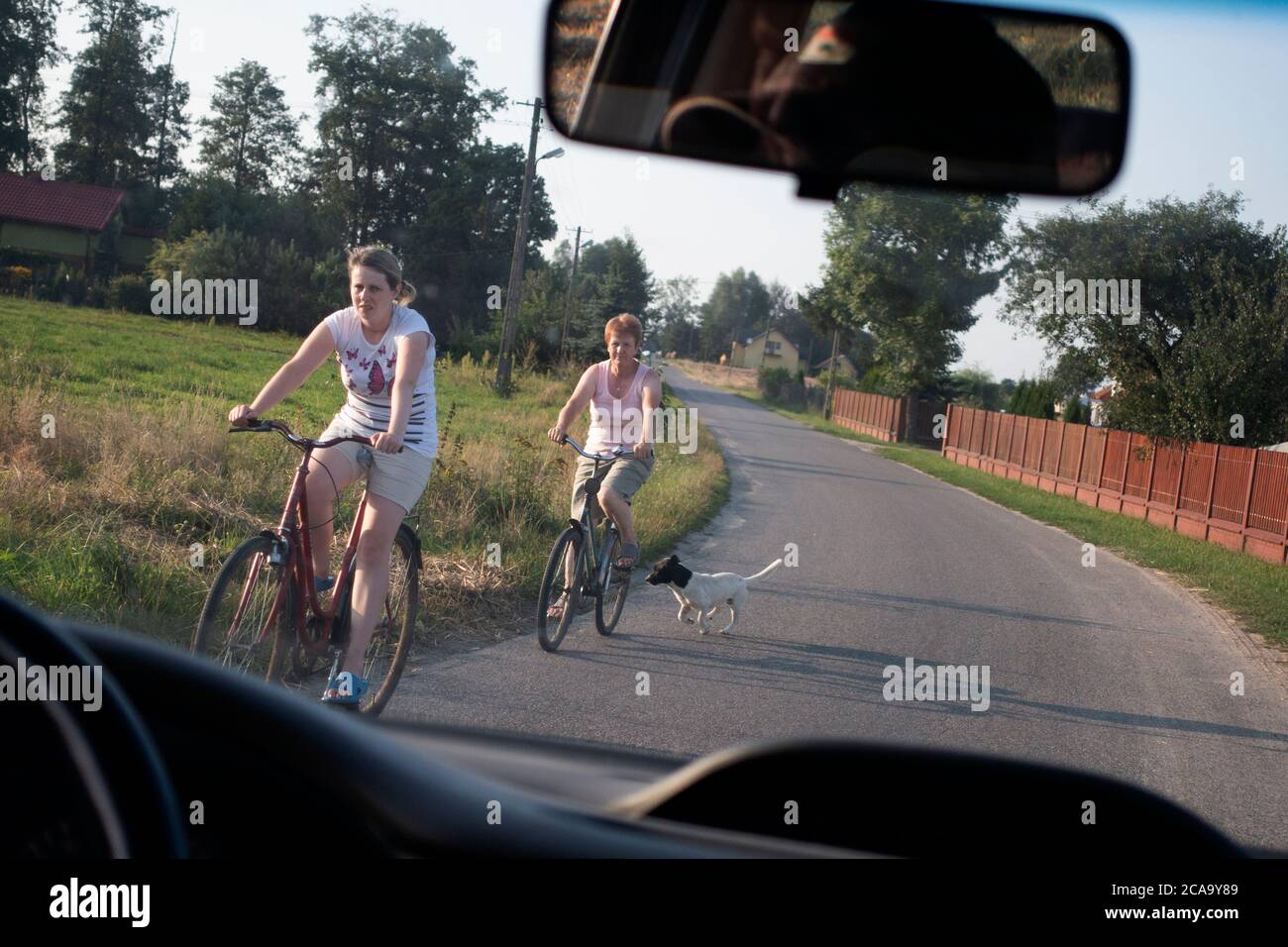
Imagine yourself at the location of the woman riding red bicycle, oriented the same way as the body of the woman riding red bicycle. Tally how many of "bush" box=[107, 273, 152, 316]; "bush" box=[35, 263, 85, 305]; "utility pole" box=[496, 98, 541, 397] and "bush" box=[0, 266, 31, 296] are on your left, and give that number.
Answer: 0

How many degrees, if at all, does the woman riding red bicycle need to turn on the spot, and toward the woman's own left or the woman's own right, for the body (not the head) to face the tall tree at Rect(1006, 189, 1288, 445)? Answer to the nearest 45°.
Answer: approximately 180°

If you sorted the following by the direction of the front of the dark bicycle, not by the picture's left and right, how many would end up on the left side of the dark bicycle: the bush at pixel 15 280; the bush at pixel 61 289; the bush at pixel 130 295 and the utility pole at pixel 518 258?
0

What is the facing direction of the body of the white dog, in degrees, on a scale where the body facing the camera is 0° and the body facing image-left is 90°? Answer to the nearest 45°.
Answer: approximately 90°

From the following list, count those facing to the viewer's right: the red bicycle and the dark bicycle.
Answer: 0

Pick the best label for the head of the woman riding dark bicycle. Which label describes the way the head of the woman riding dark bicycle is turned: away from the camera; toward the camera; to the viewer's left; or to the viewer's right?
toward the camera

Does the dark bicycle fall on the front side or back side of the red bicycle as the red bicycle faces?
on the back side

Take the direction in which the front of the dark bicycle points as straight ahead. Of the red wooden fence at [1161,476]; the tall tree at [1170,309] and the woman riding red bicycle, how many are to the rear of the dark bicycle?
2

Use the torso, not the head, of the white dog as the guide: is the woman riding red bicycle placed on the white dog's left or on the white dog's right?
on the white dog's left

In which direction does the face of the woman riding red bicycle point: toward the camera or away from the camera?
toward the camera

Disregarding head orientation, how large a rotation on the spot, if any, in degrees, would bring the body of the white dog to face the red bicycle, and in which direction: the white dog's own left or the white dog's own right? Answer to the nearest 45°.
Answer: approximately 45° to the white dog's own left

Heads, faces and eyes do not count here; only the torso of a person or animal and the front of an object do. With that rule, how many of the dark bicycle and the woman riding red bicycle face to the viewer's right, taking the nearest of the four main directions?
0

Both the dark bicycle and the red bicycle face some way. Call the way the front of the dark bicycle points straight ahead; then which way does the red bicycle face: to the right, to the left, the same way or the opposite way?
the same way

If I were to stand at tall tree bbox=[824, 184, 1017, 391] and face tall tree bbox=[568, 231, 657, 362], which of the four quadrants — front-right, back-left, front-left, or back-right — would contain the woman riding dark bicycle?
back-left

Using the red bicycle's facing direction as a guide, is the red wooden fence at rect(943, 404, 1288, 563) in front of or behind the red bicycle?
behind

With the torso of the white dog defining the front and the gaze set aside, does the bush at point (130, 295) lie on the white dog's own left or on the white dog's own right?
on the white dog's own right

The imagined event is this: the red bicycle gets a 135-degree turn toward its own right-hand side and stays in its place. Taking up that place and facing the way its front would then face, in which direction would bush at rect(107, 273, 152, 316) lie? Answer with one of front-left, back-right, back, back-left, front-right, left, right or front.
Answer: front

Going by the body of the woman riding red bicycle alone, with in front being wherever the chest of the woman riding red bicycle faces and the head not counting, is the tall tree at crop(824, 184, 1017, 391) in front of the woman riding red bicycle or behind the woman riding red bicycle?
behind

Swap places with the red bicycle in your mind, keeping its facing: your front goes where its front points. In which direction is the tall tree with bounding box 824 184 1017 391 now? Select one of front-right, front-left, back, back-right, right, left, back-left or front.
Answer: back

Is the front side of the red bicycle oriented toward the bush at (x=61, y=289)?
no
